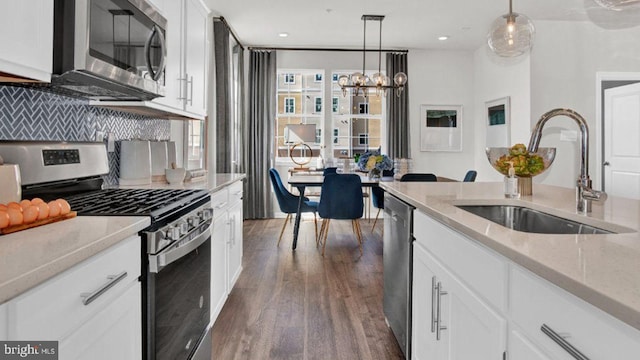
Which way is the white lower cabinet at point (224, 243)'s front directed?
to the viewer's right

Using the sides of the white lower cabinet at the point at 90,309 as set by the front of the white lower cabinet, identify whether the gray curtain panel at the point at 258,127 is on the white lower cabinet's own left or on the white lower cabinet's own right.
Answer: on the white lower cabinet's own left

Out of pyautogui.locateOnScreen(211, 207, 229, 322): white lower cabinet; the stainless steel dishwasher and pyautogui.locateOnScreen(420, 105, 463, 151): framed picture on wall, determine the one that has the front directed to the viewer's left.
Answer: the stainless steel dishwasher

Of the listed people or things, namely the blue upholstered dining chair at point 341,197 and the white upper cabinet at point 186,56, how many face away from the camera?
1

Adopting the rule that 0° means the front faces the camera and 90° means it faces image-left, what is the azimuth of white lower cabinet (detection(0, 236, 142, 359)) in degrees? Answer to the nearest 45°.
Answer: approximately 315°

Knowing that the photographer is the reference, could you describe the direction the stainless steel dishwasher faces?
facing to the left of the viewer

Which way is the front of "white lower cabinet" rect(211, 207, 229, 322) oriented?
to the viewer's right

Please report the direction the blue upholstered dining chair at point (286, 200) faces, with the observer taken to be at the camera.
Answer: facing to the right of the viewer

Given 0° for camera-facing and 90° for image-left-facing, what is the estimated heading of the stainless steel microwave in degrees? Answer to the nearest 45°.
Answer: approximately 315°

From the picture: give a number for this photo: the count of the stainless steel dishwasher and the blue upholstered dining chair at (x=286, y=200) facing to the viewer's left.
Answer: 1

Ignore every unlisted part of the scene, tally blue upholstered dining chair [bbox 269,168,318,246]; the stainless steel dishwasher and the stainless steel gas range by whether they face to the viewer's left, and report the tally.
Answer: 1
